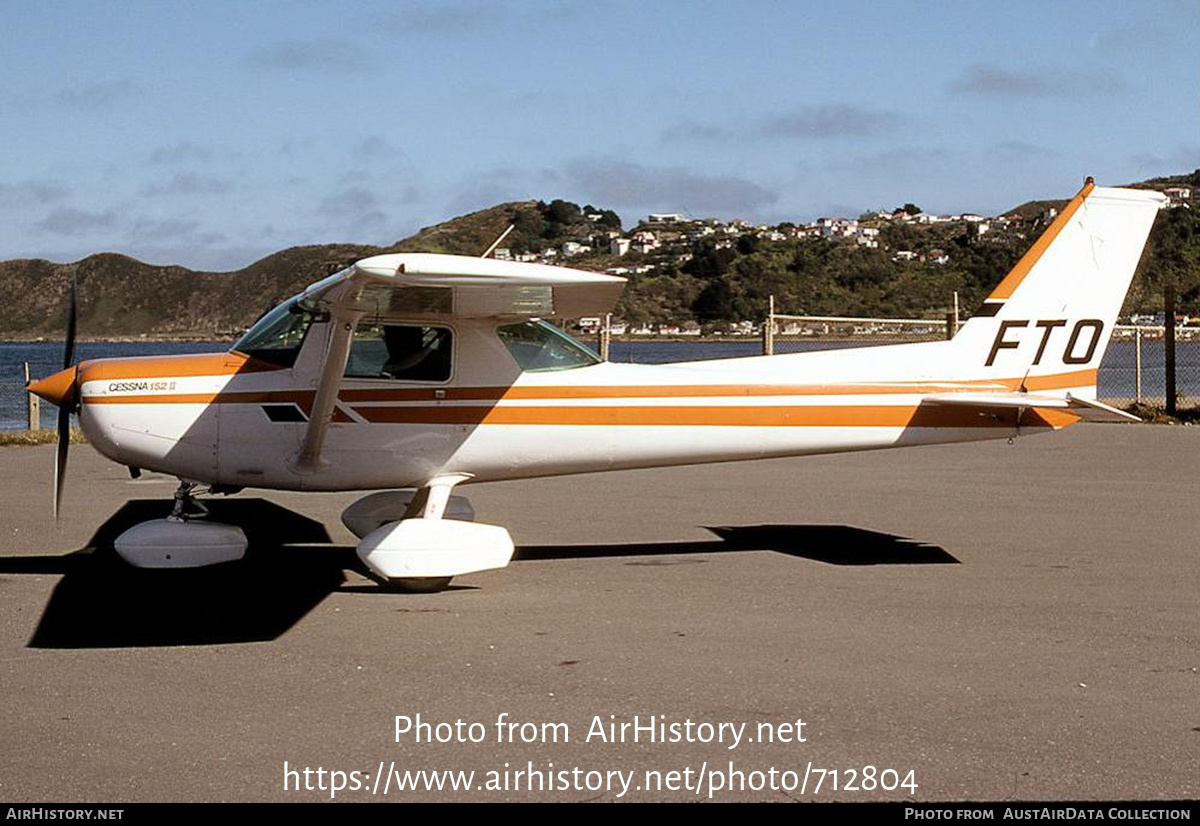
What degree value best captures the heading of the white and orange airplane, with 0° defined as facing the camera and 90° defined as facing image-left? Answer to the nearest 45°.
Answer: approximately 90°
